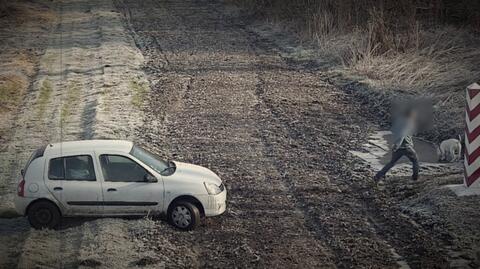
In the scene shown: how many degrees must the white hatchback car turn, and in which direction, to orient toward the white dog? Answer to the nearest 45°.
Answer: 0° — it already faces it

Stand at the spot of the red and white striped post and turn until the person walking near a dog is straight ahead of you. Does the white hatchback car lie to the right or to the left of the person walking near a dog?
left

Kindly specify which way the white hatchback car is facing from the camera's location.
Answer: facing to the right of the viewer

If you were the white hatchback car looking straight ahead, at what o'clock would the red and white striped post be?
The red and white striped post is roughly at 12 o'clock from the white hatchback car.

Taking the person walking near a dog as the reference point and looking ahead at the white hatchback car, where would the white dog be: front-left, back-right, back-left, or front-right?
back-right

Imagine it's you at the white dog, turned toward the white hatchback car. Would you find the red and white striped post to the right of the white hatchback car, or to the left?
left
